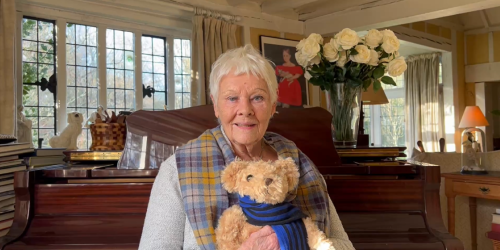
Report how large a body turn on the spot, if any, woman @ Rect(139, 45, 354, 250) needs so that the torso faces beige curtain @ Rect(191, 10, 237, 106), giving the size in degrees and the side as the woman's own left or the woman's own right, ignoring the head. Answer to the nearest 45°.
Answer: approximately 180°

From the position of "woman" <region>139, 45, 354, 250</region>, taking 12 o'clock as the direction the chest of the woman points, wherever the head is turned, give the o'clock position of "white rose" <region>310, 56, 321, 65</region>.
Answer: The white rose is roughly at 7 o'clock from the woman.

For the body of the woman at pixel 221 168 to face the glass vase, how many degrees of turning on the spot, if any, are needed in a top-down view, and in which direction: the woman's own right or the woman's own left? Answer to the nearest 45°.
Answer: approximately 135° to the woman's own left

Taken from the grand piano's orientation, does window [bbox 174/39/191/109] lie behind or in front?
behind

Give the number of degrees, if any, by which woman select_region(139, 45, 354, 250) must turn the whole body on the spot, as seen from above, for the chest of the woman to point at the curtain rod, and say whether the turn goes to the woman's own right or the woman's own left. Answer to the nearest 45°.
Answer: approximately 180°

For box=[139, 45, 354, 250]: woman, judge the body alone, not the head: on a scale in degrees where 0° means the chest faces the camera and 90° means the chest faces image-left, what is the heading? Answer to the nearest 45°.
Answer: approximately 0°

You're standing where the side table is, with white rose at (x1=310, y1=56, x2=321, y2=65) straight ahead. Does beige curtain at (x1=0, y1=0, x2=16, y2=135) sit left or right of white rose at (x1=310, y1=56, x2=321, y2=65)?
right

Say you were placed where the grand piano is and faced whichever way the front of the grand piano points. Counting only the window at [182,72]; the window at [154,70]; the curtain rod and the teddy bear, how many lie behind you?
3

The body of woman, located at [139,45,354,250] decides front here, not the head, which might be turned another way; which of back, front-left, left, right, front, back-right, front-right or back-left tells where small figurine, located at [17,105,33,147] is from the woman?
back-right
